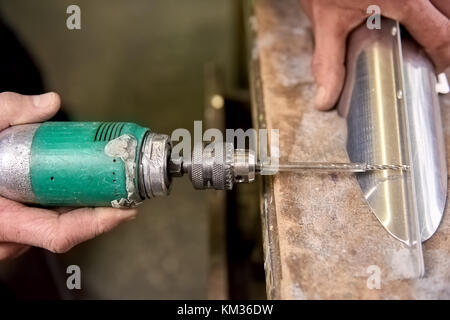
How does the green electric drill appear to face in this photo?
to the viewer's right
